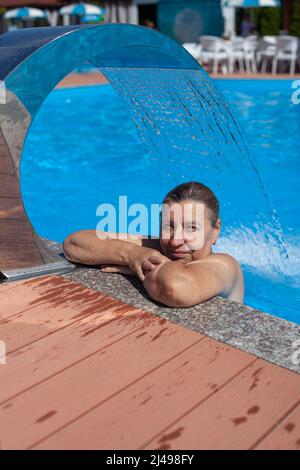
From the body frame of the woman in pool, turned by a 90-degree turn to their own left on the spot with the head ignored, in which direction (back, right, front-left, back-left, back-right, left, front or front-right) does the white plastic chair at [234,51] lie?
back-left

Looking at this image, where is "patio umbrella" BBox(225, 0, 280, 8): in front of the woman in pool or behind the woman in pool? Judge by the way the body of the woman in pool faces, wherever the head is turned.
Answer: behind

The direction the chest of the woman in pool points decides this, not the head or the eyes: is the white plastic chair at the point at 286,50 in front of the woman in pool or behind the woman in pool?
behind

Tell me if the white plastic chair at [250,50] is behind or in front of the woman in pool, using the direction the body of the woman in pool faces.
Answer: behind
